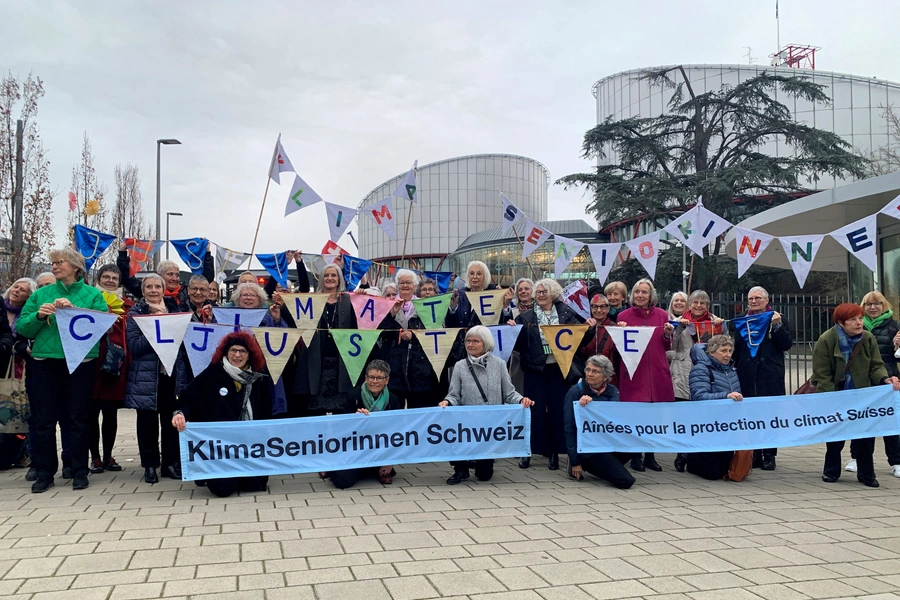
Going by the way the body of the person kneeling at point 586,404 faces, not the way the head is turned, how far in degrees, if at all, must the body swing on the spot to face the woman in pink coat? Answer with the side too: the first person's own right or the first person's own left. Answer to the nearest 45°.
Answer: approximately 90° to the first person's own left

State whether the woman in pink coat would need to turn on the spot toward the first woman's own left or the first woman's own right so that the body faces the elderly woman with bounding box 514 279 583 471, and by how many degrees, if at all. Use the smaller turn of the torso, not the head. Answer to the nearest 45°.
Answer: approximately 90° to the first woman's own right

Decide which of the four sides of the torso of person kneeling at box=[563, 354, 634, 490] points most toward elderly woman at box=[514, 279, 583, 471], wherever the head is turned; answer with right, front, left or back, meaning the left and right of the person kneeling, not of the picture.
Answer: back

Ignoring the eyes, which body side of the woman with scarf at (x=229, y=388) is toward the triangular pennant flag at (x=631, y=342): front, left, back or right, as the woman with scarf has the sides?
left

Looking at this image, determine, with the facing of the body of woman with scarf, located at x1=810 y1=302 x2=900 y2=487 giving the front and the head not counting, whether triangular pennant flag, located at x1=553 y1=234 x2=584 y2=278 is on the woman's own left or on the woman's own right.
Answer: on the woman's own right

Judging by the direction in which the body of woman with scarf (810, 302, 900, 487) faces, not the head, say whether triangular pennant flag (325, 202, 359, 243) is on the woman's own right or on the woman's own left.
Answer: on the woman's own right

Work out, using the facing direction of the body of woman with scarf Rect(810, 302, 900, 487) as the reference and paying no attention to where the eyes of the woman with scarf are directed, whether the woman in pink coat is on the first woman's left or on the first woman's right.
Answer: on the first woman's right

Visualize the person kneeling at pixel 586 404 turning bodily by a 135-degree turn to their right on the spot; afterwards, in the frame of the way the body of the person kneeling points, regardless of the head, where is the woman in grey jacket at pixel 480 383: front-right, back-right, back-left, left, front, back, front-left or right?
front

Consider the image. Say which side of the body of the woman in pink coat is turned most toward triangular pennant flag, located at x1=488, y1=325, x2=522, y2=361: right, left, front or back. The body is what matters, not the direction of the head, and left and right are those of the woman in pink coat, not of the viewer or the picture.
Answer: right
